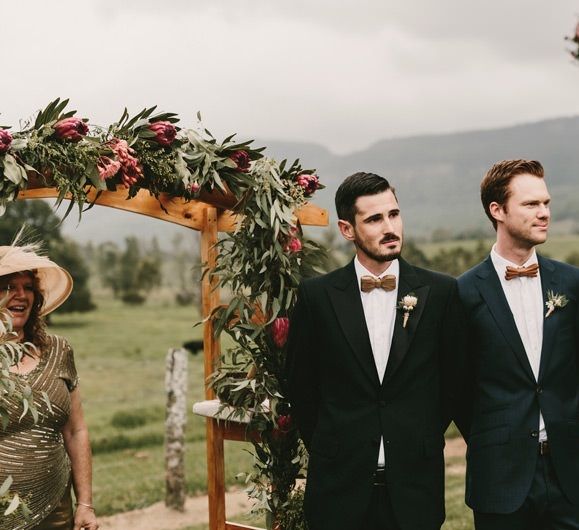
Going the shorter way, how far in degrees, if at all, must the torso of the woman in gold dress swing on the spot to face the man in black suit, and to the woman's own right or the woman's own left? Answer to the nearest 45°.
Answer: approximately 90° to the woman's own left

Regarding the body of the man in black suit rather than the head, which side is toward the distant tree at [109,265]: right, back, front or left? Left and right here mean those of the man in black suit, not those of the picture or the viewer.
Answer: back

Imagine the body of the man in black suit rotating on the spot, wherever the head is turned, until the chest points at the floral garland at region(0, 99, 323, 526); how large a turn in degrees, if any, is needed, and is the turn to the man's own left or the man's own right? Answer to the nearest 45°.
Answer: approximately 135° to the man's own right

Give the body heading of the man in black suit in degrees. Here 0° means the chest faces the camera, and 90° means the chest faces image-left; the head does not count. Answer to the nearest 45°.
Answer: approximately 0°

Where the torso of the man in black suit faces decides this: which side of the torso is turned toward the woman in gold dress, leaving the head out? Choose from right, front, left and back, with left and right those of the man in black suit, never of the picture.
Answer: right

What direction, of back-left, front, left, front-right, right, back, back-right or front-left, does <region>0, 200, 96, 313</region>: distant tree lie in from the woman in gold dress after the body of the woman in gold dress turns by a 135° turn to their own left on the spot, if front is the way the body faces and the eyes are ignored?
left

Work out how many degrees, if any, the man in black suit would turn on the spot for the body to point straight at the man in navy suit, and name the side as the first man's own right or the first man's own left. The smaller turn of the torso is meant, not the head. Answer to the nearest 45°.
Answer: approximately 90° to the first man's own left
